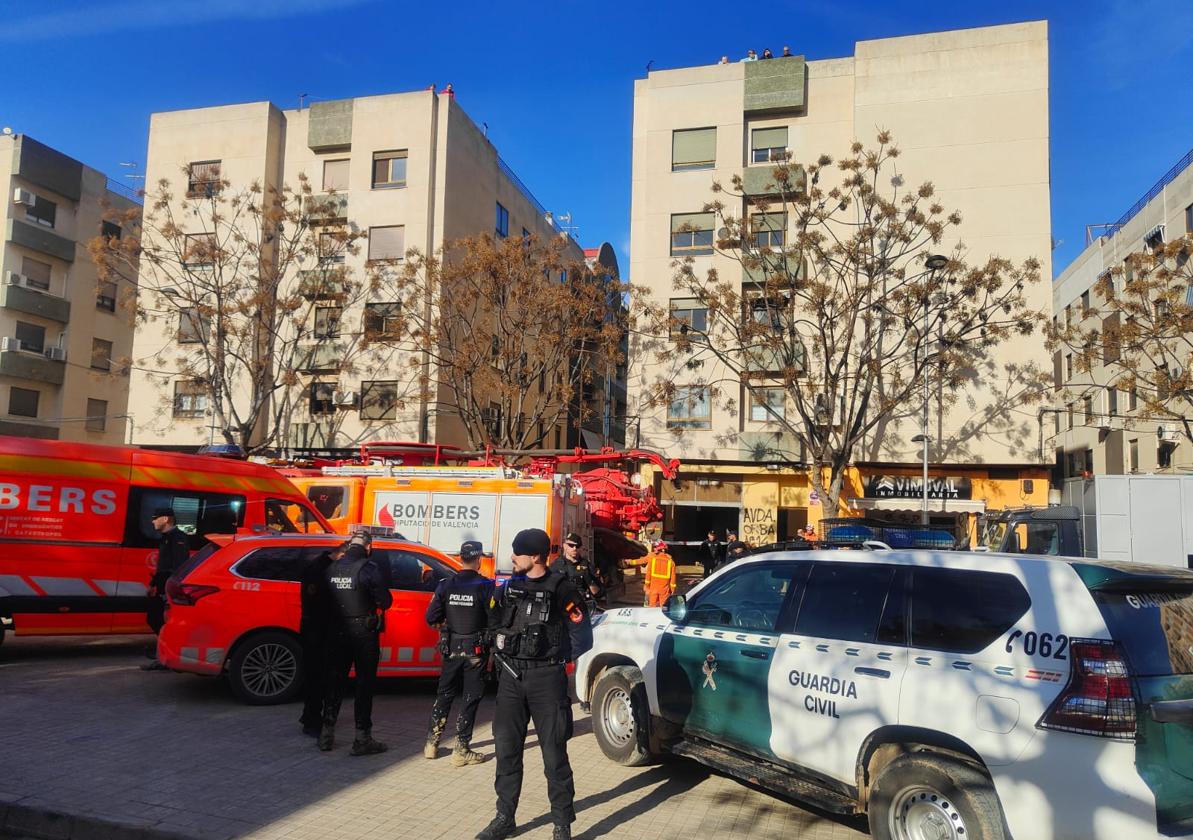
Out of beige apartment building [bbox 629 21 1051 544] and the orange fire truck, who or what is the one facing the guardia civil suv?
the beige apartment building

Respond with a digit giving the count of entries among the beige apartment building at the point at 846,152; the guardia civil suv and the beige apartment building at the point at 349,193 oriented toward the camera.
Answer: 2

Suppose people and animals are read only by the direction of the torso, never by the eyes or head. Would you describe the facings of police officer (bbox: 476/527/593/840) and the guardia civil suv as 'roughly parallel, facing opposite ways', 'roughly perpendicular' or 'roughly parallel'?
roughly perpendicular

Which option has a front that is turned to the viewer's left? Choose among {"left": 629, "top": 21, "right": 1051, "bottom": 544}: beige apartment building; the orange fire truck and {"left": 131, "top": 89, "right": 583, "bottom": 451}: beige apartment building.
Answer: the orange fire truck

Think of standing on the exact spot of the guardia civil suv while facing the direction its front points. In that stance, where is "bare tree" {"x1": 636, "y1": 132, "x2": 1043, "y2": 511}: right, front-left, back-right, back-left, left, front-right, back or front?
front-right

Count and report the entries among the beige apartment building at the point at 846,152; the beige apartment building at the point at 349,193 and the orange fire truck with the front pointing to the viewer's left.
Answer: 1

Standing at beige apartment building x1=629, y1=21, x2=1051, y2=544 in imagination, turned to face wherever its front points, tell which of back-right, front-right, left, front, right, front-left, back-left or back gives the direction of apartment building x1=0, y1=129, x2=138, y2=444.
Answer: right

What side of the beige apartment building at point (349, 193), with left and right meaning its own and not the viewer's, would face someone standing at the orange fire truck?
front

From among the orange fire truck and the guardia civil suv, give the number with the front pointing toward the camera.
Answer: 0

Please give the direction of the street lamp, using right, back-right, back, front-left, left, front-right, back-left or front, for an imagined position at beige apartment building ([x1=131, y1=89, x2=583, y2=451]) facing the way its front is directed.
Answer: front-left

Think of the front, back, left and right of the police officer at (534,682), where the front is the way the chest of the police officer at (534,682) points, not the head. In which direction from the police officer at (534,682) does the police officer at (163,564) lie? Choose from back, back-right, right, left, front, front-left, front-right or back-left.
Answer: right

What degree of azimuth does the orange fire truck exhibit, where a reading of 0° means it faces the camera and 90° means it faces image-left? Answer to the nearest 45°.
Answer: approximately 90°

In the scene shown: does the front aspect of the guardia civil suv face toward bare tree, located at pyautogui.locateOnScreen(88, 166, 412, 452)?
yes

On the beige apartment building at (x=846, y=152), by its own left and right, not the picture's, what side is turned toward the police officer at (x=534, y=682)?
front

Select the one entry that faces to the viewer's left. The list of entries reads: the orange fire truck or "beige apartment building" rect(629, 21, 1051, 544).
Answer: the orange fire truck

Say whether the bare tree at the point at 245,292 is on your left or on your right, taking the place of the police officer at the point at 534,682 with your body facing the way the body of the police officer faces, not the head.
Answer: on your right

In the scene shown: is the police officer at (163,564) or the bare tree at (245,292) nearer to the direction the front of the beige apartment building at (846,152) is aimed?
the police officer

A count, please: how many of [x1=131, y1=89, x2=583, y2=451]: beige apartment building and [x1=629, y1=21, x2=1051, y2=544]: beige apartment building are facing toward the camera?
2
